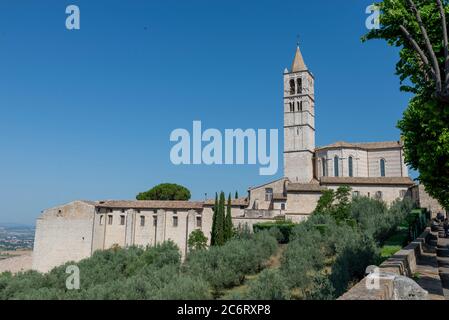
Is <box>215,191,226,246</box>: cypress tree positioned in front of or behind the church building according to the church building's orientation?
behind
